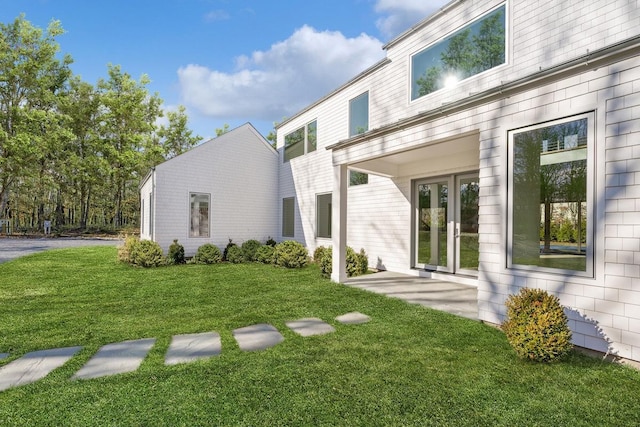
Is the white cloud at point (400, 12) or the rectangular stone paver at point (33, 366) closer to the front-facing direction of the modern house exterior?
the rectangular stone paver

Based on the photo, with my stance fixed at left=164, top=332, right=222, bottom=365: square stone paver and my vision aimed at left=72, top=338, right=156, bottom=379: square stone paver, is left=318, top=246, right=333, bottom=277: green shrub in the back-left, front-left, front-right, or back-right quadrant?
back-right

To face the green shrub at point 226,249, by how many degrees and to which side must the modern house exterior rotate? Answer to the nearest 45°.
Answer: approximately 90° to its right

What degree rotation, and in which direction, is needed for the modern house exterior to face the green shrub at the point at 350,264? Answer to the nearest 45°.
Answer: approximately 90° to its right

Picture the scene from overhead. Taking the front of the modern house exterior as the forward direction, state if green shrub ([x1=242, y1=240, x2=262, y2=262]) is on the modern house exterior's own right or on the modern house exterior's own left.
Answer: on the modern house exterior's own right

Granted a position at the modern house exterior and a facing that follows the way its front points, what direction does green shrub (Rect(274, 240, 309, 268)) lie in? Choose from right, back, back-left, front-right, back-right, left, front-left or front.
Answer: right

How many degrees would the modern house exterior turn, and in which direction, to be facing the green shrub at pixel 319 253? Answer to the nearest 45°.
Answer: approximately 90° to its right

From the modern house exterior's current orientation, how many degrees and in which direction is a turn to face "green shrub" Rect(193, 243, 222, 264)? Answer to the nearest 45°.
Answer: approximately 90° to its right

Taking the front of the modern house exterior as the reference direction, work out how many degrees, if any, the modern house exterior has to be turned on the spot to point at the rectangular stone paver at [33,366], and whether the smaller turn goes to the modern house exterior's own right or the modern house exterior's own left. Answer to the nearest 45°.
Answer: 0° — it already faces it

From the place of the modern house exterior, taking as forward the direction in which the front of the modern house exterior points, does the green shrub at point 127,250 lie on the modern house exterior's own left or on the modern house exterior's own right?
on the modern house exterior's own right

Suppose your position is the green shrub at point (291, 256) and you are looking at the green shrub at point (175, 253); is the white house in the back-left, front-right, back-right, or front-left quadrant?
front-right

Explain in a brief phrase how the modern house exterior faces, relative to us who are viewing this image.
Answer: facing the viewer and to the left of the viewer

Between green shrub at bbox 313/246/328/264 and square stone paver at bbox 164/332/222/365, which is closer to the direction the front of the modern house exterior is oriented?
the square stone paver

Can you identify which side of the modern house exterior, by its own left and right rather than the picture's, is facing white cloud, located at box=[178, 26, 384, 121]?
right

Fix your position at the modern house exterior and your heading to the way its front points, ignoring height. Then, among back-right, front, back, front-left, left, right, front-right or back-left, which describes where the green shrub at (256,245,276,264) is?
right
